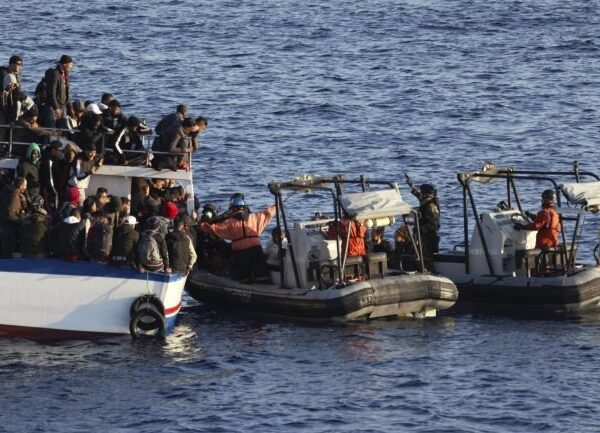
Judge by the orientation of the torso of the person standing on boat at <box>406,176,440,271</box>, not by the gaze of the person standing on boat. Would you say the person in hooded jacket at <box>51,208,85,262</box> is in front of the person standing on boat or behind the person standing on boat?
in front

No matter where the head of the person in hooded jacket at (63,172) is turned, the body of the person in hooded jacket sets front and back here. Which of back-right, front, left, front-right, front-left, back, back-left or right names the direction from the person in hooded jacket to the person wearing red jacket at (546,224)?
front-left

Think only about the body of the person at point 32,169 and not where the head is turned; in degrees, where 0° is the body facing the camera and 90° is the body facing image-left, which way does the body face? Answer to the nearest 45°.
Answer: approximately 315°

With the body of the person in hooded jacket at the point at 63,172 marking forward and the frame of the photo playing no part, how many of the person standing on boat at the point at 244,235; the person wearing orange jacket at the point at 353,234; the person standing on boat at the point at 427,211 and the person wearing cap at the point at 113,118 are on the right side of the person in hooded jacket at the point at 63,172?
0

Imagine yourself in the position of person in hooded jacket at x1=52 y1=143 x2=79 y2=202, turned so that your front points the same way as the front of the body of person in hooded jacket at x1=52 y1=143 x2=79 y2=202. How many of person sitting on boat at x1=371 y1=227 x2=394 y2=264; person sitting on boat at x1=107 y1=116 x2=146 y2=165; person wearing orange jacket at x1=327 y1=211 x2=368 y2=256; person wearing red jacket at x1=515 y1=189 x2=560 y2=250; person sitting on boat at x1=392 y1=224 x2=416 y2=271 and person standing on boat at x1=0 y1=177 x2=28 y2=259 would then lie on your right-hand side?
1

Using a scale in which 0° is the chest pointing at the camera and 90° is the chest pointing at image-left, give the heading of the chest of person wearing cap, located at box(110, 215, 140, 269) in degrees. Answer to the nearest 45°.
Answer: approximately 225°

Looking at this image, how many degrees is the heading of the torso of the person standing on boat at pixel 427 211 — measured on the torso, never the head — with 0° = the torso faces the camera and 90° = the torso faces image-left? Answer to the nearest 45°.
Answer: approximately 90°

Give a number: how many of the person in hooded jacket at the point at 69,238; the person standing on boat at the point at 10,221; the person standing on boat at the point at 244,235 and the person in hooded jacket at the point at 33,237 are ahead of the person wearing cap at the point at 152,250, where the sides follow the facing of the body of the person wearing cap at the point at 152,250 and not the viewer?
1
